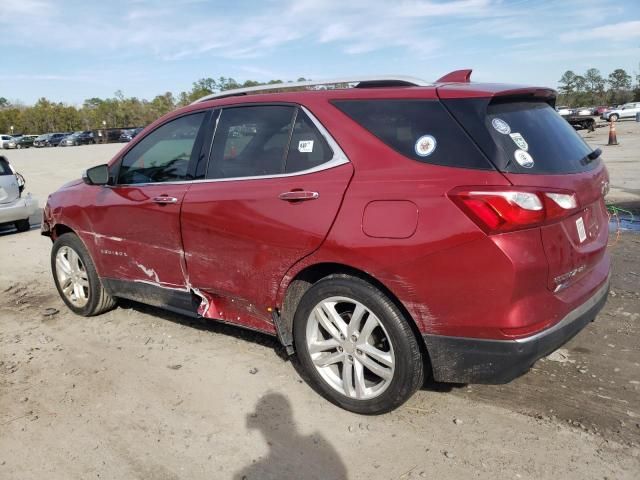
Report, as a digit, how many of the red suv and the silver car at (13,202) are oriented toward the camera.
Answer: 0

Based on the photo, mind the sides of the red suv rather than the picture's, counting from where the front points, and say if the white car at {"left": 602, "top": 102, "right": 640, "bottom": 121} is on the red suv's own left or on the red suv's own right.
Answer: on the red suv's own right

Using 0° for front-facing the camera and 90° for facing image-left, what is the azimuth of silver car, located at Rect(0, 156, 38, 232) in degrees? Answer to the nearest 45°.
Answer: approximately 135°

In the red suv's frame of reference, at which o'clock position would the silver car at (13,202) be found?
The silver car is roughly at 12 o'clock from the red suv.

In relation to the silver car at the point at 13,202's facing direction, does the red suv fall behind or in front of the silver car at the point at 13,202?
behind

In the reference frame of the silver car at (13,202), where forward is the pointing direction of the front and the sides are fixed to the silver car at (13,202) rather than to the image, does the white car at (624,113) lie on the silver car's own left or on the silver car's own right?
on the silver car's own right
